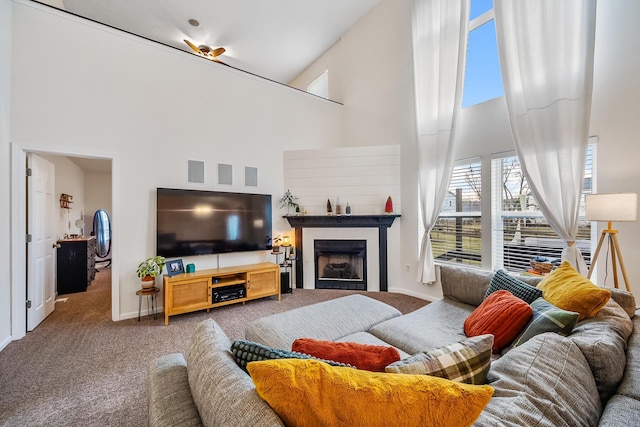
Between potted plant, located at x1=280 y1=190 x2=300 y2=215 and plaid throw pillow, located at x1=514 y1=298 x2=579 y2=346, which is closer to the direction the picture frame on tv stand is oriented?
the plaid throw pillow

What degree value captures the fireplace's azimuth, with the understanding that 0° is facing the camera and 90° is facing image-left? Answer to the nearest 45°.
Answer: approximately 0°

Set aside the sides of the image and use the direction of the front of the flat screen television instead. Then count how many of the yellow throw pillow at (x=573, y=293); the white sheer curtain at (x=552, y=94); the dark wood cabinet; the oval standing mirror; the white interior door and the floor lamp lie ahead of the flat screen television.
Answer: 3

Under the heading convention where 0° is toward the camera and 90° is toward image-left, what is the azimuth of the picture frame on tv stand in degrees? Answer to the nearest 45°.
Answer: approximately 315°

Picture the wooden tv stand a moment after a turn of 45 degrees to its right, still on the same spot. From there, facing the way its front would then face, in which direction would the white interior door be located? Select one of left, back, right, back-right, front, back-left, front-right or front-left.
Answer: right
